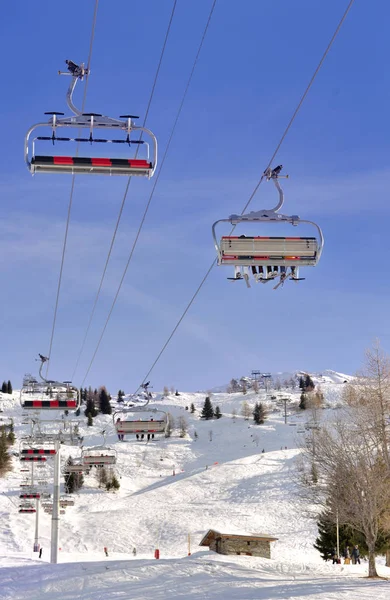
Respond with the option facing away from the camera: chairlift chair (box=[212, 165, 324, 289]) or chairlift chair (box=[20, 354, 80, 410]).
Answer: chairlift chair (box=[212, 165, 324, 289])

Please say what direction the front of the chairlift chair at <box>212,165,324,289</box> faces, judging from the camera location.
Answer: facing away from the viewer

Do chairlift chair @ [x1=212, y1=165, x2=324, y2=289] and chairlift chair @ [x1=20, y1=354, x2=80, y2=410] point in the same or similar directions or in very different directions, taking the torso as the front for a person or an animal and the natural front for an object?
very different directions

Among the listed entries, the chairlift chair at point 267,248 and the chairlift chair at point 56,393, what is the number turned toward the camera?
1
